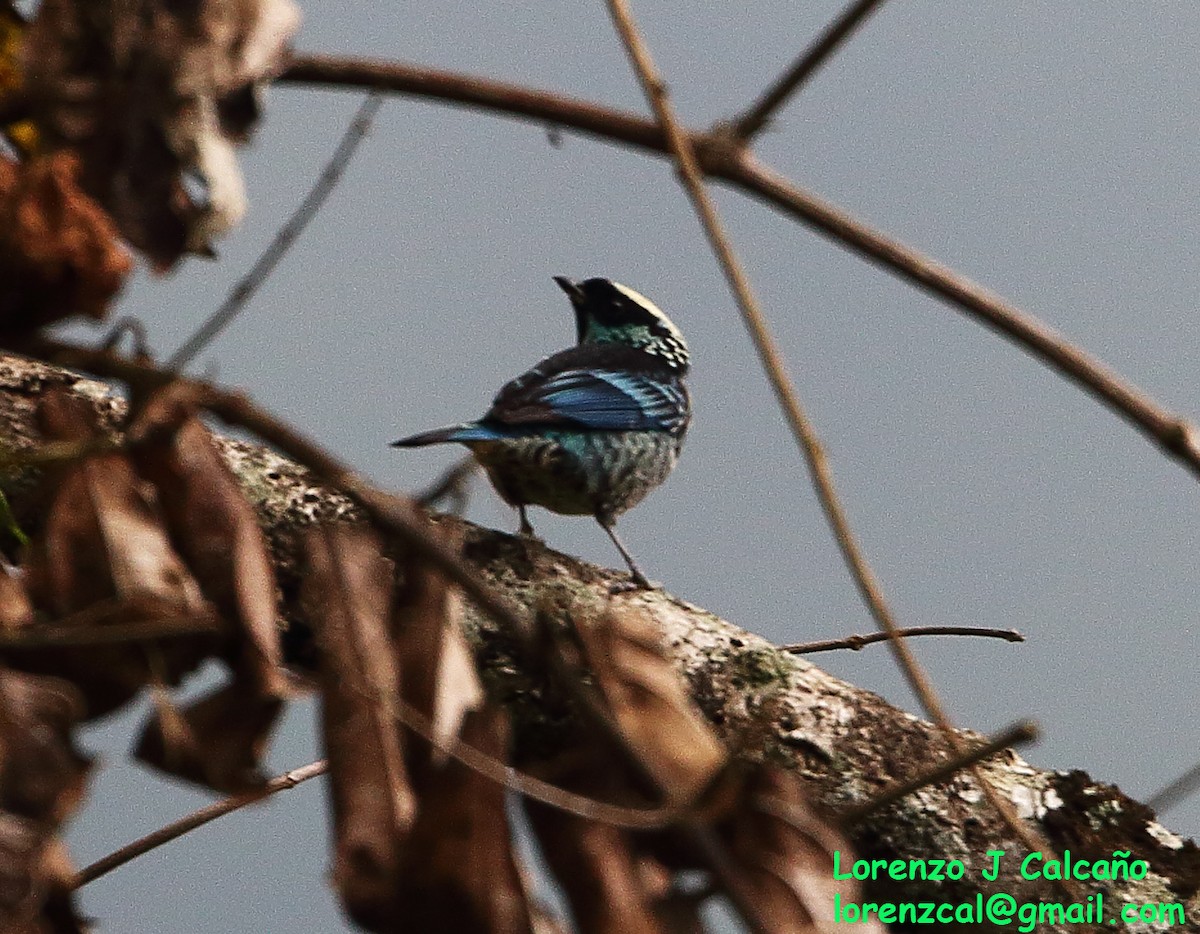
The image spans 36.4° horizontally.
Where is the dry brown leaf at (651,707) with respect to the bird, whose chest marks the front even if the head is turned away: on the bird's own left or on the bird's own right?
on the bird's own right

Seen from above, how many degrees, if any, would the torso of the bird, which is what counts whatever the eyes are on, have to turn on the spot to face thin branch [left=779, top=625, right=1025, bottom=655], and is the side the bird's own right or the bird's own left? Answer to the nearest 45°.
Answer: approximately 90° to the bird's own right
